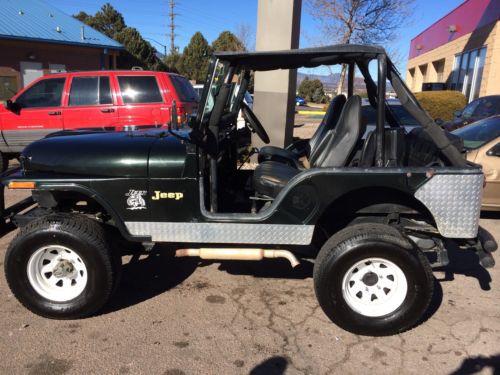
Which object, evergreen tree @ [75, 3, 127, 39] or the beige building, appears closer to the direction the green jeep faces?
the evergreen tree

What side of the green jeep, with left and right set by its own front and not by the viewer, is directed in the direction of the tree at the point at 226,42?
right

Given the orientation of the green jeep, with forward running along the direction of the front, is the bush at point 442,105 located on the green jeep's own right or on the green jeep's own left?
on the green jeep's own right

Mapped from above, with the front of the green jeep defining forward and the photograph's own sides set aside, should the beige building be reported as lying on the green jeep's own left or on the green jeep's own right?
on the green jeep's own right

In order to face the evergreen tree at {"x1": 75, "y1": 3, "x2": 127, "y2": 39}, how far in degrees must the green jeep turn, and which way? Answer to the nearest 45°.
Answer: approximately 90° to its right

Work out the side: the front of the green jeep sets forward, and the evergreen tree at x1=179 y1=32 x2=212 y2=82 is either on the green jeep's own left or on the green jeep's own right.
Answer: on the green jeep's own right

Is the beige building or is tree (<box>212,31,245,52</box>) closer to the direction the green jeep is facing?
the tree

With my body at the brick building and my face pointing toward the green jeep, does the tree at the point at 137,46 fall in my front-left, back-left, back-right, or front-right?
back-left

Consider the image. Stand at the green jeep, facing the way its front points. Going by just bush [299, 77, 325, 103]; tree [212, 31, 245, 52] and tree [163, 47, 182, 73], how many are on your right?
3

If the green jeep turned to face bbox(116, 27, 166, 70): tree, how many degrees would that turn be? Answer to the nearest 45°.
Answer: approximately 90° to its right

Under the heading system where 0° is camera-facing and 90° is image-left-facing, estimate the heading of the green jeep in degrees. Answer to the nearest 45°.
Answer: approximately 90°

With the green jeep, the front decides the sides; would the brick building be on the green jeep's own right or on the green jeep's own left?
on the green jeep's own right
